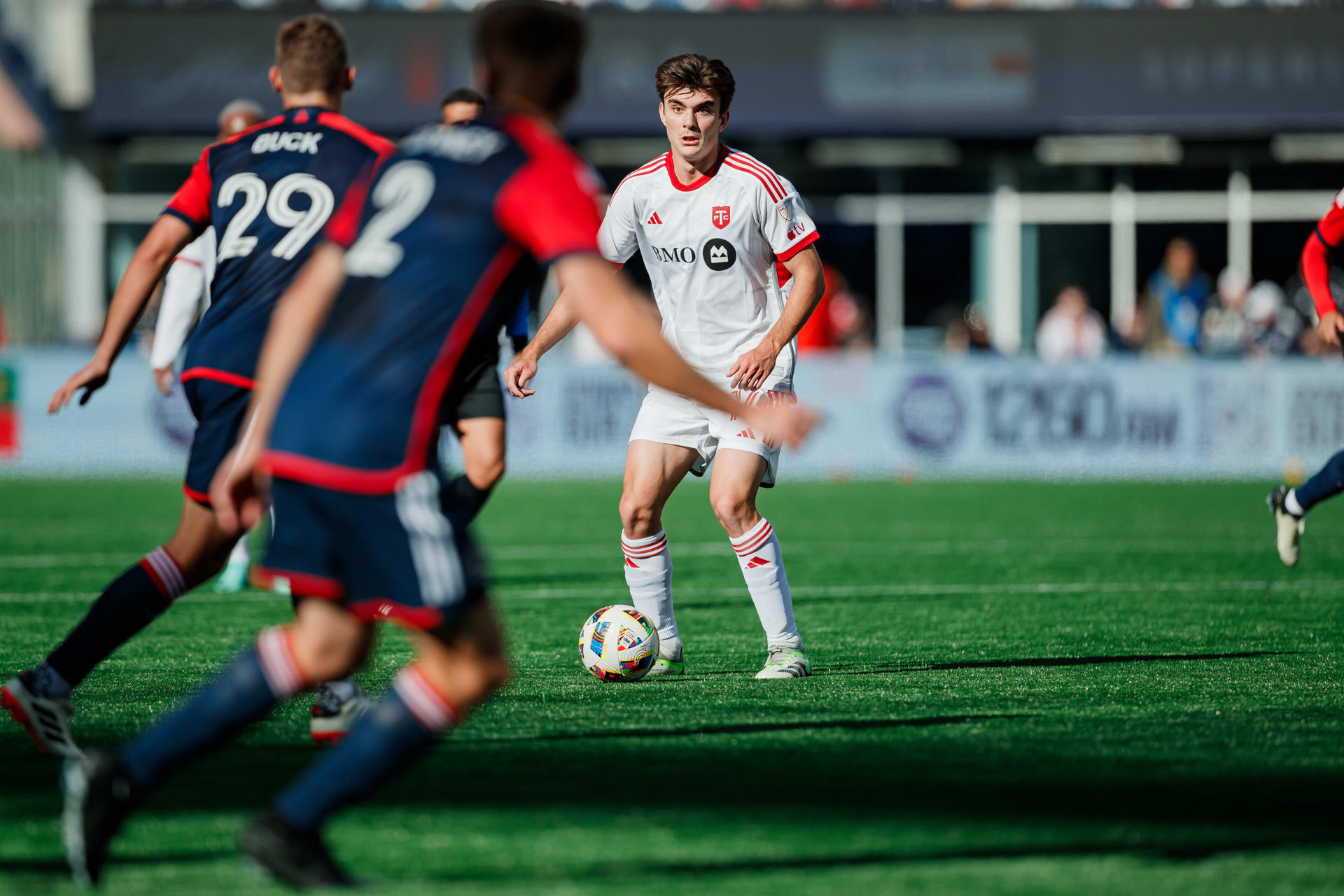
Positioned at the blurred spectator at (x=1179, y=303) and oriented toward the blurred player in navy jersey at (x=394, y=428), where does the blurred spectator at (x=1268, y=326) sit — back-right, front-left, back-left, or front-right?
back-left

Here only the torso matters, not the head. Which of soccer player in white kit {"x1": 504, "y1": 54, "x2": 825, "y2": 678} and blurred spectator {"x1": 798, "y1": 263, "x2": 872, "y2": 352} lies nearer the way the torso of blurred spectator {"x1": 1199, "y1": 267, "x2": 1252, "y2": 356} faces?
the soccer player in white kit

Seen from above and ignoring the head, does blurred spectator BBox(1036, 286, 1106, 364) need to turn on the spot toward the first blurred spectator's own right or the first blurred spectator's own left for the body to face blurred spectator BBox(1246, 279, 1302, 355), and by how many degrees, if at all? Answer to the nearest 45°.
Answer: approximately 90° to the first blurred spectator's own left

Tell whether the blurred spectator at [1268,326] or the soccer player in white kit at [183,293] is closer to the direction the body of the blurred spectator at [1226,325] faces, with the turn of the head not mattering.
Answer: the soccer player in white kit

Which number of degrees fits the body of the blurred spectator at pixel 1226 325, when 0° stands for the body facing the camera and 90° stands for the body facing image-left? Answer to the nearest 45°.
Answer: approximately 0°

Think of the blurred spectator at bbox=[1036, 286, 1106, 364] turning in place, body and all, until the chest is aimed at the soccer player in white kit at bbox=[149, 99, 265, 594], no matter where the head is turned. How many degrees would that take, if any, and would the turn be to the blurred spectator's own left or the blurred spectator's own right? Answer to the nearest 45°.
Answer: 0° — they already face them

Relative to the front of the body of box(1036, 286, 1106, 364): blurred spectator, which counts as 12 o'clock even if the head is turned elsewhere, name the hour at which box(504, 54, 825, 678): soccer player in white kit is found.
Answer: The soccer player in white kit is roughly at 12 o'clock from the blurred spectator.

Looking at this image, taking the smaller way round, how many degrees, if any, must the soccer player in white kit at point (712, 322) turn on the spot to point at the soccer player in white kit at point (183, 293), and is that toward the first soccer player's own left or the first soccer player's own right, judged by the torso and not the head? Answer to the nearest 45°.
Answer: approximately 135° to the first soccer player's own right

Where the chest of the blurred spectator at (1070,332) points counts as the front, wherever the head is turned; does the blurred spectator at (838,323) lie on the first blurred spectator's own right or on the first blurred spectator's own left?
on the first blurred spectator's own right

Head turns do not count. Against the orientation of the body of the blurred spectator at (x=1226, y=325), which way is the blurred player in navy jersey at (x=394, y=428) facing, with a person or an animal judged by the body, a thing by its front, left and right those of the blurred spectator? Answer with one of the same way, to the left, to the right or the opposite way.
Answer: the opposite way

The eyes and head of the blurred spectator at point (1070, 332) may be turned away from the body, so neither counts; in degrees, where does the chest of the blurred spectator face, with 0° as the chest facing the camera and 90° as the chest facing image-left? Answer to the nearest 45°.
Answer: approximately 0°
